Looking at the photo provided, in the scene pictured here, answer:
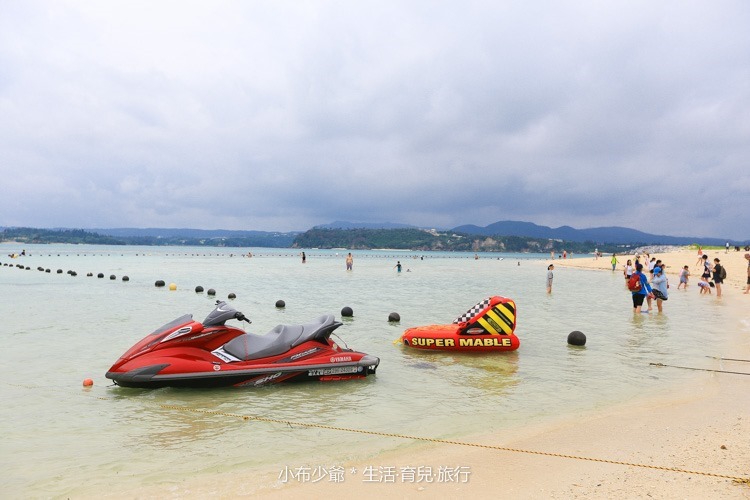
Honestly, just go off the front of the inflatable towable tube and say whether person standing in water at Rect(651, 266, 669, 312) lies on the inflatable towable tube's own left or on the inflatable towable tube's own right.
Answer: on the inflatable towable tube's own right

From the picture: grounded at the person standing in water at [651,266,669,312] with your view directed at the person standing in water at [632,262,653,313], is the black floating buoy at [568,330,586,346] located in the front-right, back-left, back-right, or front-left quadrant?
front-left

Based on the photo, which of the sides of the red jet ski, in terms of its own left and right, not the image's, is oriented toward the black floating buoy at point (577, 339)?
back

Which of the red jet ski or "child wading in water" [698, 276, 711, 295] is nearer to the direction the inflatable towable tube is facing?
the red jet ski

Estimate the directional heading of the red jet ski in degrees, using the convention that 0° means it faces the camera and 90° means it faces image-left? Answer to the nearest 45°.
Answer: approximately 90°

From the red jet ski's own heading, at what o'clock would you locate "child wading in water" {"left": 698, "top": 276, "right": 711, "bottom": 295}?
The child wading in water is roughly at 5 o'clock from the red jet ski.

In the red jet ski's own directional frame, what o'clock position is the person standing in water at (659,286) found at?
The person standing in water is roughly at 5 o'clock from the red jet ski.

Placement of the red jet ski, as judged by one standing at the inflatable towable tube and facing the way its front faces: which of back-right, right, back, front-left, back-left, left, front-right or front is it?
front-left

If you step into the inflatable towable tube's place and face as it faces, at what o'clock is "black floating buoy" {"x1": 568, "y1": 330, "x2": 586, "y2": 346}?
The black floating buoy is roughly at 5 o'clock from the inflatable towable tube.

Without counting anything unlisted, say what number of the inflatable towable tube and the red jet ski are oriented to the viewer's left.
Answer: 2

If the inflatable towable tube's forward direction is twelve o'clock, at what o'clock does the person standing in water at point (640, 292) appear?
The person standing in water is roughly at 4 o'clock from the inflatable towable tube.

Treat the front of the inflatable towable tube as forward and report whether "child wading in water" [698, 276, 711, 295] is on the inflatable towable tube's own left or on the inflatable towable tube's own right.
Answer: on the inflatable towable tube's own right

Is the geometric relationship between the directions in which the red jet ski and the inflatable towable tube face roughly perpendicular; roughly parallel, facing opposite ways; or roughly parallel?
roughly parallel

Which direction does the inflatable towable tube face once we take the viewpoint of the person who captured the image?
facing to the left of the viewer

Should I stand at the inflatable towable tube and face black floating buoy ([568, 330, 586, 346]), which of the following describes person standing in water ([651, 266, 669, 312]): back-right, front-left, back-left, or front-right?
front-left
